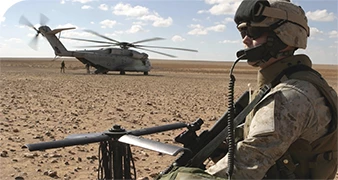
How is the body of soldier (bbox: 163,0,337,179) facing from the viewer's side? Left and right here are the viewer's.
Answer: facing to the left of the viewer

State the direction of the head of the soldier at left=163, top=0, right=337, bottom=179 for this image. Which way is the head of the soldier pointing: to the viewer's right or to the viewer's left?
to the viewer's left

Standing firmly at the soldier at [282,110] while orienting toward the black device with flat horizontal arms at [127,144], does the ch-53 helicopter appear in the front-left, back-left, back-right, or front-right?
front-right

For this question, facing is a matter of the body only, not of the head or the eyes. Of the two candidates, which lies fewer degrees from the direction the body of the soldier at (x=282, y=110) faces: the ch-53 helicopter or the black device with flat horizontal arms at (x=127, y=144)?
the black device with flat horizontal arms

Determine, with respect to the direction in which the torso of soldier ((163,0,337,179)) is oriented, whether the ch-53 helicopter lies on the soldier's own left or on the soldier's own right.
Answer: on the soldier's own right

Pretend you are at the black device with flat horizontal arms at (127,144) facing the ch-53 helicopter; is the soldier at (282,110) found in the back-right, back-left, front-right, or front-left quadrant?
back-right
